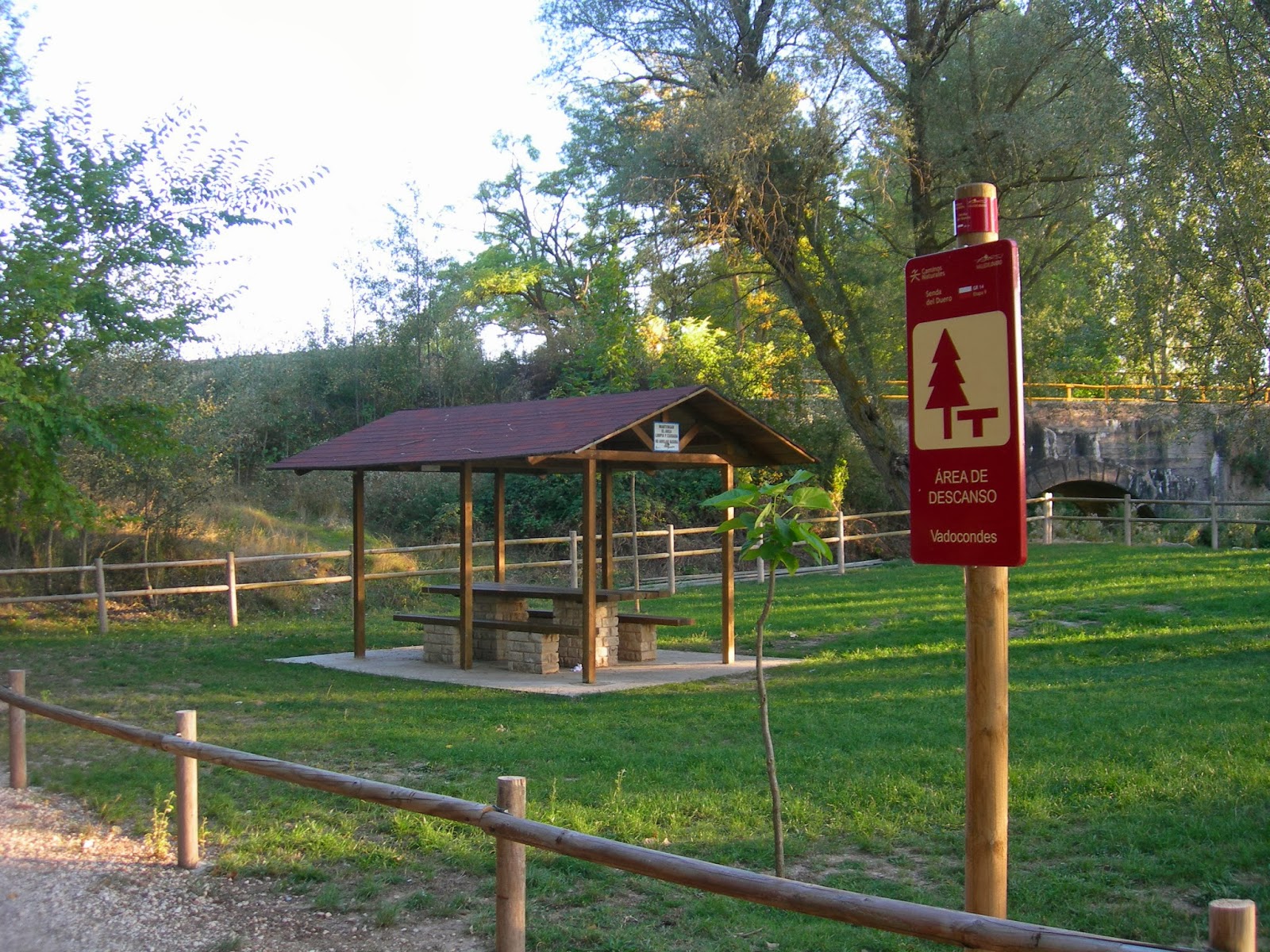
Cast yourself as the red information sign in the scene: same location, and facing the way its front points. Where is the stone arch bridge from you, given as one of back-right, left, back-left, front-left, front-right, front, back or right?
back-right

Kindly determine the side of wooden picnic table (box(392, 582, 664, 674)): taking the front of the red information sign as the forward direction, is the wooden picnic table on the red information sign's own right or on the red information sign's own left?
on the red information sign's own right

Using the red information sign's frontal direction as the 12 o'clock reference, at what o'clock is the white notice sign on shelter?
The white notice sign on shelter is roughly at 4 o'clock from the red information sign.

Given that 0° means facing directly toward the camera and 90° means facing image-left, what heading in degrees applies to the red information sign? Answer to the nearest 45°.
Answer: approximately 45°

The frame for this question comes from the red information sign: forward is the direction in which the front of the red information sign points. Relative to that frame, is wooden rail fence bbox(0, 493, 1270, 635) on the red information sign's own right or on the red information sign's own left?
on the red information sign's own right

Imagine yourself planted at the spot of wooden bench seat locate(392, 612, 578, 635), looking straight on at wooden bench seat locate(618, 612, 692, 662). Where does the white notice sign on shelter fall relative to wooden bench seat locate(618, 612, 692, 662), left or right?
right

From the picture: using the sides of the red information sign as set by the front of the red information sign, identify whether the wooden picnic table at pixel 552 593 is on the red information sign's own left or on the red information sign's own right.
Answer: on the red information sign's own right

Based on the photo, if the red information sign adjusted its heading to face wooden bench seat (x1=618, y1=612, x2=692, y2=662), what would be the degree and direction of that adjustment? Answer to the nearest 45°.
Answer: approximately 135° to its right
